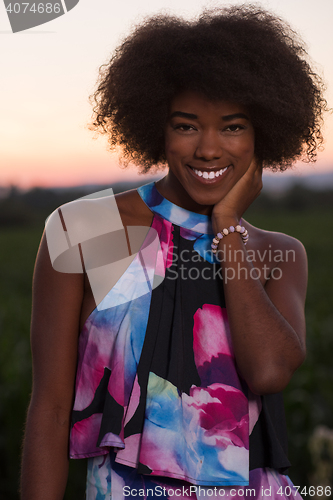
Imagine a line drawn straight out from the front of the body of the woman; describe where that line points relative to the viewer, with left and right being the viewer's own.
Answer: facing the viewer

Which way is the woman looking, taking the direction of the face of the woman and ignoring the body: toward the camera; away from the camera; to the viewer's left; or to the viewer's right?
toward the camera
